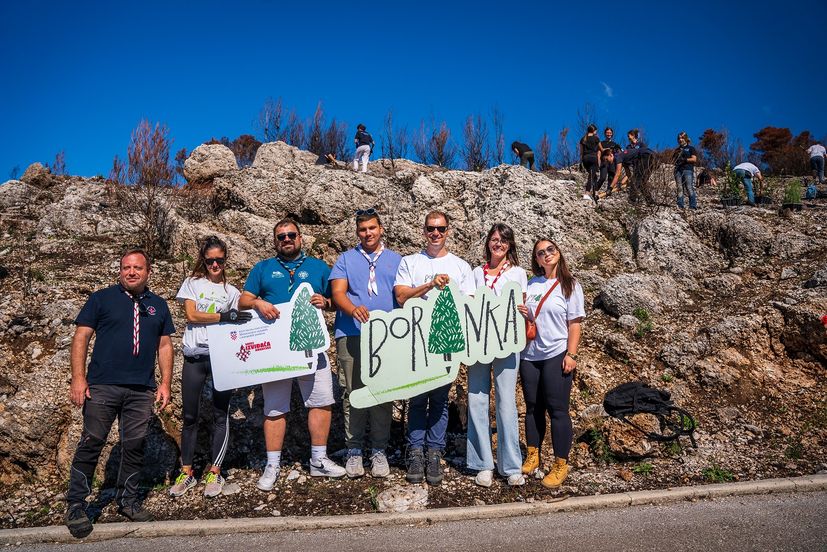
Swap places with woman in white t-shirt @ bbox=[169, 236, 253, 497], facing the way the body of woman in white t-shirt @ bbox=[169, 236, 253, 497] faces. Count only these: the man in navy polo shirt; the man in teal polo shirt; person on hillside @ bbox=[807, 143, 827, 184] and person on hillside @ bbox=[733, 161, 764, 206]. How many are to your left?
3

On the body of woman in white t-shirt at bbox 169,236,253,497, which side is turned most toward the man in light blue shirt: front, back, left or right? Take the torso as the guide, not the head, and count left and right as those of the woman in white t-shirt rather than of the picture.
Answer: left

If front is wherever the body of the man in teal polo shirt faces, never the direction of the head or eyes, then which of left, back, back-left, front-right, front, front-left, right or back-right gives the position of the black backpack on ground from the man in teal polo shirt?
left

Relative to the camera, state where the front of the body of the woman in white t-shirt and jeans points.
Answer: toward the camera

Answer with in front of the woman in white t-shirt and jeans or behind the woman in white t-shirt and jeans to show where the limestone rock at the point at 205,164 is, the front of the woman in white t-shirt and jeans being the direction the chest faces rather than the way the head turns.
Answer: behind

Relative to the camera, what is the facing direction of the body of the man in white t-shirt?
toward the camera

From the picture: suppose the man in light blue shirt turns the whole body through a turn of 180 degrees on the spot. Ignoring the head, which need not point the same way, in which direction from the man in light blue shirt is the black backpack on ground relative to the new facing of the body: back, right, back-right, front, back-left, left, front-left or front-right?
right

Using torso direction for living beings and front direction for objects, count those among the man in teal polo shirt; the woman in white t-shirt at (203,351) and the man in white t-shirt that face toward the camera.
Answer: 3

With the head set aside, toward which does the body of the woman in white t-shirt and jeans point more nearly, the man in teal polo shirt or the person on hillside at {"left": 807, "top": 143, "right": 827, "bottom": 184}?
the man in teal polo shirt

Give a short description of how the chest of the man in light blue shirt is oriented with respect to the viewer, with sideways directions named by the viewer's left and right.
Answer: facing the viewer

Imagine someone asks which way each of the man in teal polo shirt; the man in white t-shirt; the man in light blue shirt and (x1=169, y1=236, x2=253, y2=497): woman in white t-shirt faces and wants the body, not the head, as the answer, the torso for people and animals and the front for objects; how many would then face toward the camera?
4

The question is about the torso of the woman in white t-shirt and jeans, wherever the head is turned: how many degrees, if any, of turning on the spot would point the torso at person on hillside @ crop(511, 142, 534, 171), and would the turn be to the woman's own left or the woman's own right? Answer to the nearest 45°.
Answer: approximately 180°

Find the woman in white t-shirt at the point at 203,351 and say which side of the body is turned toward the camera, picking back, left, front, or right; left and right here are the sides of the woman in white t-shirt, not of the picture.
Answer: front

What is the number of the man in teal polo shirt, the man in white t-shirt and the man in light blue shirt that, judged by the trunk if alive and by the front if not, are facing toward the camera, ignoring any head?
3
